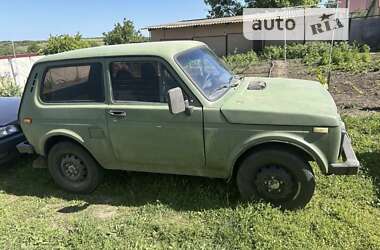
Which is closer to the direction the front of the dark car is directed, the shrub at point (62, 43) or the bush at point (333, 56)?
the bush

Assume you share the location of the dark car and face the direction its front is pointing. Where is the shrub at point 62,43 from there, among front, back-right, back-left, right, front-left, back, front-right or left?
back-left

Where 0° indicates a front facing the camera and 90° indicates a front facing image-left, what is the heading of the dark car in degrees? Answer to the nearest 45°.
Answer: approximately 315°

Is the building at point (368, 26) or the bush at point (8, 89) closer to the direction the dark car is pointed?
the building

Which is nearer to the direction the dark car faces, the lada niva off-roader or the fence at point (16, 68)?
the lada niva off-roader

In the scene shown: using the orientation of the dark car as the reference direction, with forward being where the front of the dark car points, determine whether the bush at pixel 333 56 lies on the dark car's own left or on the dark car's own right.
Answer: on the dark car's own left

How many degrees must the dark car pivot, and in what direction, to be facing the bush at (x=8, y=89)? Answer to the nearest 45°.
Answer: approximately 135° to its left

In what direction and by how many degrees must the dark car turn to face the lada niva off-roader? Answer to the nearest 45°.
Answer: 0° — it already faces it

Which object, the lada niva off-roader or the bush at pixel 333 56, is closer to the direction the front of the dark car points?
the lada niva off-roader

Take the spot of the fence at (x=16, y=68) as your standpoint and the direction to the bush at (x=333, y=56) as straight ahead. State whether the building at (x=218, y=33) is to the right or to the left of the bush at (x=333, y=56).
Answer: left

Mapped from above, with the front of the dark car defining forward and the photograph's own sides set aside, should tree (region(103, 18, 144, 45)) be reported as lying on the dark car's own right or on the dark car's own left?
on the dark car's own left

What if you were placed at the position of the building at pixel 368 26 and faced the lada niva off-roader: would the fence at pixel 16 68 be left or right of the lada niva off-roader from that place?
right
